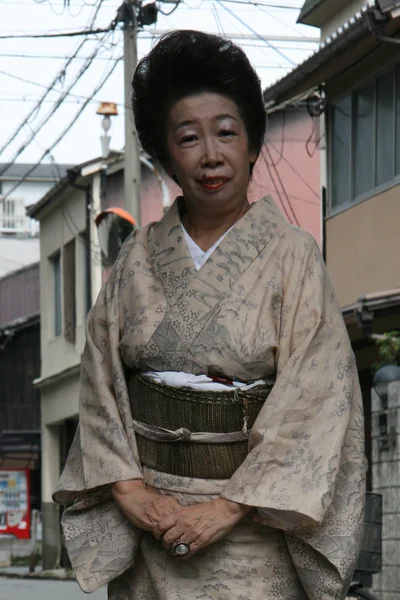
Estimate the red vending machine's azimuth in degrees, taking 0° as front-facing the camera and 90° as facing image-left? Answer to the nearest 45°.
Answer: approximately 0°

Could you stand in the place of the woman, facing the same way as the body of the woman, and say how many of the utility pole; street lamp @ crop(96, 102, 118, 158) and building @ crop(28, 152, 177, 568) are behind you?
3

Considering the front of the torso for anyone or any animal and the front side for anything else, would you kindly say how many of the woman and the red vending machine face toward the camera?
2

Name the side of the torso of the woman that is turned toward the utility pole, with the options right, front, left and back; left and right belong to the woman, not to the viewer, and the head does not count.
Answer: back

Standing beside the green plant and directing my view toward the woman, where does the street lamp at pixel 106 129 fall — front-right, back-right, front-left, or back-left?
back-right

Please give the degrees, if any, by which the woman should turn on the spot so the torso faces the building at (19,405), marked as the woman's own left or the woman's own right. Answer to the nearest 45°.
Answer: approximately 180°
